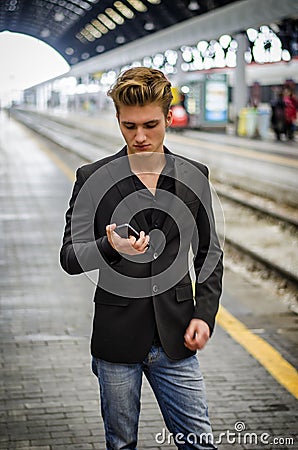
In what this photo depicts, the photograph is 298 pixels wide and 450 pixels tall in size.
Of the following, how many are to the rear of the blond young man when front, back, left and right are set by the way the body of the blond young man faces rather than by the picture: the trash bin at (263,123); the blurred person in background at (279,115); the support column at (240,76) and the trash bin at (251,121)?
4

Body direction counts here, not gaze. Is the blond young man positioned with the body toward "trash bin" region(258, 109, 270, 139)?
no

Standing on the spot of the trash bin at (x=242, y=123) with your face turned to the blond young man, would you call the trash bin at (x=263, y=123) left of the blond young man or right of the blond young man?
left

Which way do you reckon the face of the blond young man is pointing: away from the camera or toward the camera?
toward the camera

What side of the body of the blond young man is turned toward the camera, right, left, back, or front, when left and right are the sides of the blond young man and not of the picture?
front

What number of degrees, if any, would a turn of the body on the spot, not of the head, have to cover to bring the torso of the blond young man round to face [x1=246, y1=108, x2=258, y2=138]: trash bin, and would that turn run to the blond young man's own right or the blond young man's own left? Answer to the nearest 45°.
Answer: approximately 180°

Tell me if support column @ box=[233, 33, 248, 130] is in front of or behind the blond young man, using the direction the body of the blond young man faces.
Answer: behind

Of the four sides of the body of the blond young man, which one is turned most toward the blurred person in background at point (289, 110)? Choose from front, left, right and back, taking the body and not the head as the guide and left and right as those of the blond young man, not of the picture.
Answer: back

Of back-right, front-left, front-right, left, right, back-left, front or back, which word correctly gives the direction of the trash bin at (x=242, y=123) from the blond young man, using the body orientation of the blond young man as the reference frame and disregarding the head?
back
